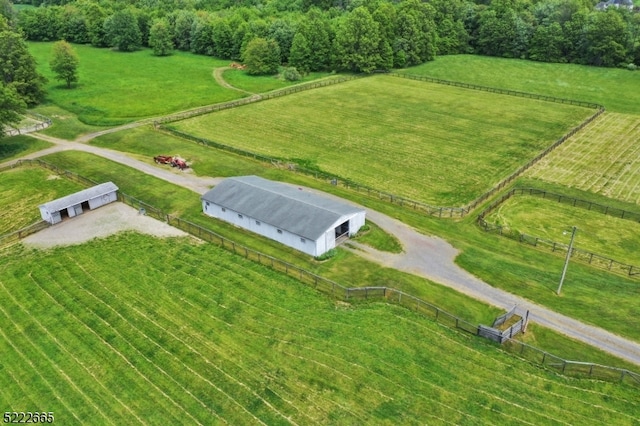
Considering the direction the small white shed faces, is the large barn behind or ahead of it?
ahead

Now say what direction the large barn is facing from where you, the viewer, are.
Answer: facing the viewer and to the right of the viewer

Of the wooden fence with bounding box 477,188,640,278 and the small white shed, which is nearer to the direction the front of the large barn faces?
the wooden fence

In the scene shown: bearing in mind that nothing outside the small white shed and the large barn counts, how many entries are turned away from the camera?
0

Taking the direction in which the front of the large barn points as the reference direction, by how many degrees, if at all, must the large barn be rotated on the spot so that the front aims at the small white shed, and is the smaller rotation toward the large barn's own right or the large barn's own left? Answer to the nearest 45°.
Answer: approximately 135° to the large barn's own right

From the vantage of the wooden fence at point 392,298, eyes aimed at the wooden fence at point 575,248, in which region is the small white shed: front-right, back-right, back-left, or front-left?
back-left

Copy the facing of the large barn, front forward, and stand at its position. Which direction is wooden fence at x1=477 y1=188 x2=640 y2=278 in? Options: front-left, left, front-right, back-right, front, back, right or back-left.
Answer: front-left

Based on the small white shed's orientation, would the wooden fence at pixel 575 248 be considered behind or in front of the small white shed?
in front

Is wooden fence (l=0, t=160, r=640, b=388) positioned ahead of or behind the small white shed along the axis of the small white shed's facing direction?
ahead
